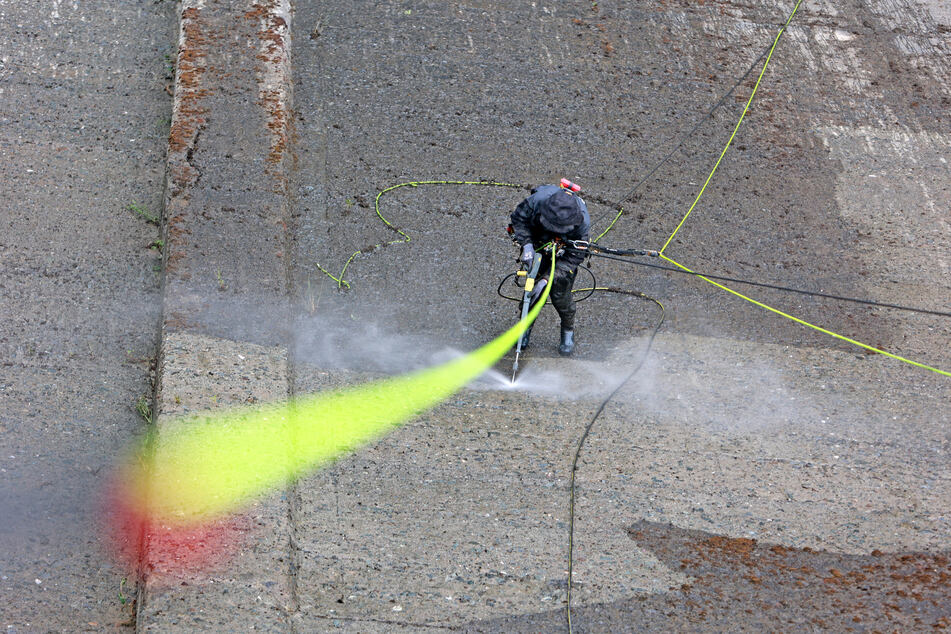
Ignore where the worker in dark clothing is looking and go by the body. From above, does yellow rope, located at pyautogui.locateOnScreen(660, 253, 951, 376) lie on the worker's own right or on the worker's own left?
on the worker's own left

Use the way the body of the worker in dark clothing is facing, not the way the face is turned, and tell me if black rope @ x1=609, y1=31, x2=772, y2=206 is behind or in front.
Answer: behind

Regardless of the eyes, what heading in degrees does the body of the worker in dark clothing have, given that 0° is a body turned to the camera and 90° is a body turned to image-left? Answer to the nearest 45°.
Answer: approximately 0°
